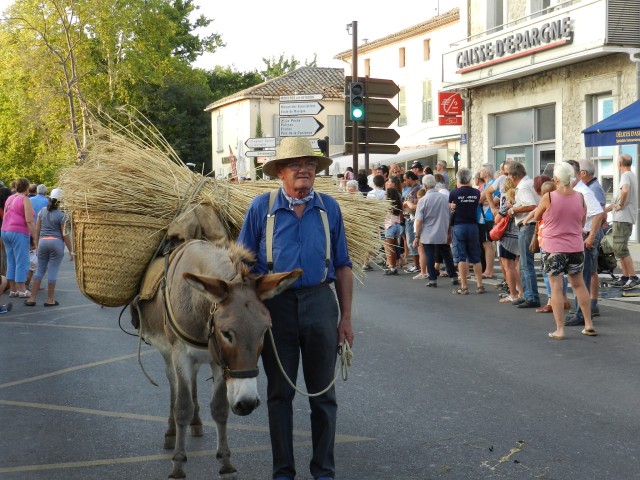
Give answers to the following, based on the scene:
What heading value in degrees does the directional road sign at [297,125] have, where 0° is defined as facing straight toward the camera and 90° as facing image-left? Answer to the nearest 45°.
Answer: approximately 0°

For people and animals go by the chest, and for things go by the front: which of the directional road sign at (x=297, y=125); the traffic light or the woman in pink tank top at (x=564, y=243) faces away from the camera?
the woman in pink tank top

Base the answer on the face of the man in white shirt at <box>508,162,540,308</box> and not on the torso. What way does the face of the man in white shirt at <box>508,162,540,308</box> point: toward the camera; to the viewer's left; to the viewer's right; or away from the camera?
to the viewer's left

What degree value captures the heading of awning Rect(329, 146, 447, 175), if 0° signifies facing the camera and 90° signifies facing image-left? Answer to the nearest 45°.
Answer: approximately 45°

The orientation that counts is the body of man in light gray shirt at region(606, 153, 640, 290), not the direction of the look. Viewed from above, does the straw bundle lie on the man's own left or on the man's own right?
on the man's own left

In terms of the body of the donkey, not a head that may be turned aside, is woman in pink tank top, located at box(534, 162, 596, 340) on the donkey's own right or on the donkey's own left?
on the donkey's own left

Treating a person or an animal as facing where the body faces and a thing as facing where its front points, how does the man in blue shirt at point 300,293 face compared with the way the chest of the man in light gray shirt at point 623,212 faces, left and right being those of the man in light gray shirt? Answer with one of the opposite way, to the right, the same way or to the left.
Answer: to the left

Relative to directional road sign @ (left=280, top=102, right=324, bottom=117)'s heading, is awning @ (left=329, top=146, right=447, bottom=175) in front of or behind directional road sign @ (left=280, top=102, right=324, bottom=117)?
behind

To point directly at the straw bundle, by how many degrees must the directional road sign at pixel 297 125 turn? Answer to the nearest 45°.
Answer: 0° — it already faces it
